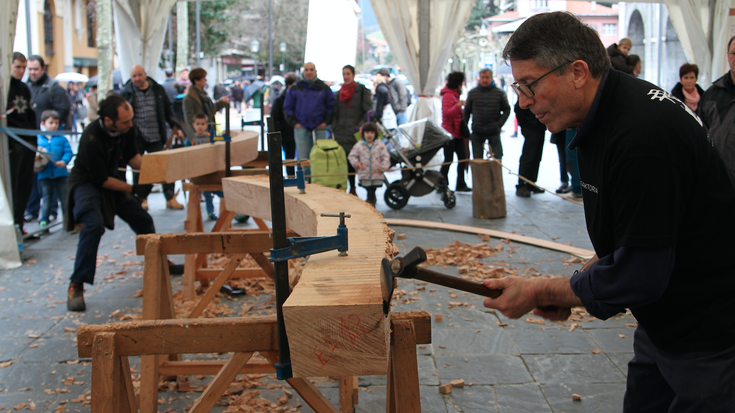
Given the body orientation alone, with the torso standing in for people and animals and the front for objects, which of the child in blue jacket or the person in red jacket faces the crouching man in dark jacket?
the child in blue jacket

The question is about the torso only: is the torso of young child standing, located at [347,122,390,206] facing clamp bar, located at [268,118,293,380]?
yes

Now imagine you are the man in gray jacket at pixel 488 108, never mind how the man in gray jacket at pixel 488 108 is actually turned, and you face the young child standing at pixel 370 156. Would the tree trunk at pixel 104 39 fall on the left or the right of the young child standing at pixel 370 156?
right

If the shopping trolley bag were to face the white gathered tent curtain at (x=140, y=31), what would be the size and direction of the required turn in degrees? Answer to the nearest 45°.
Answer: approximately 135° to its right

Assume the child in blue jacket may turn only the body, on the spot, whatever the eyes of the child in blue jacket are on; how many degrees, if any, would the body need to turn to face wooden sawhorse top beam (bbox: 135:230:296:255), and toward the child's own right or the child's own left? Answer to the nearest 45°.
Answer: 0° — they already face it

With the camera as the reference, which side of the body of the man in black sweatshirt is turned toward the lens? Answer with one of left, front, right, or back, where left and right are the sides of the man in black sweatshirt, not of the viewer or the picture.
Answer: left
